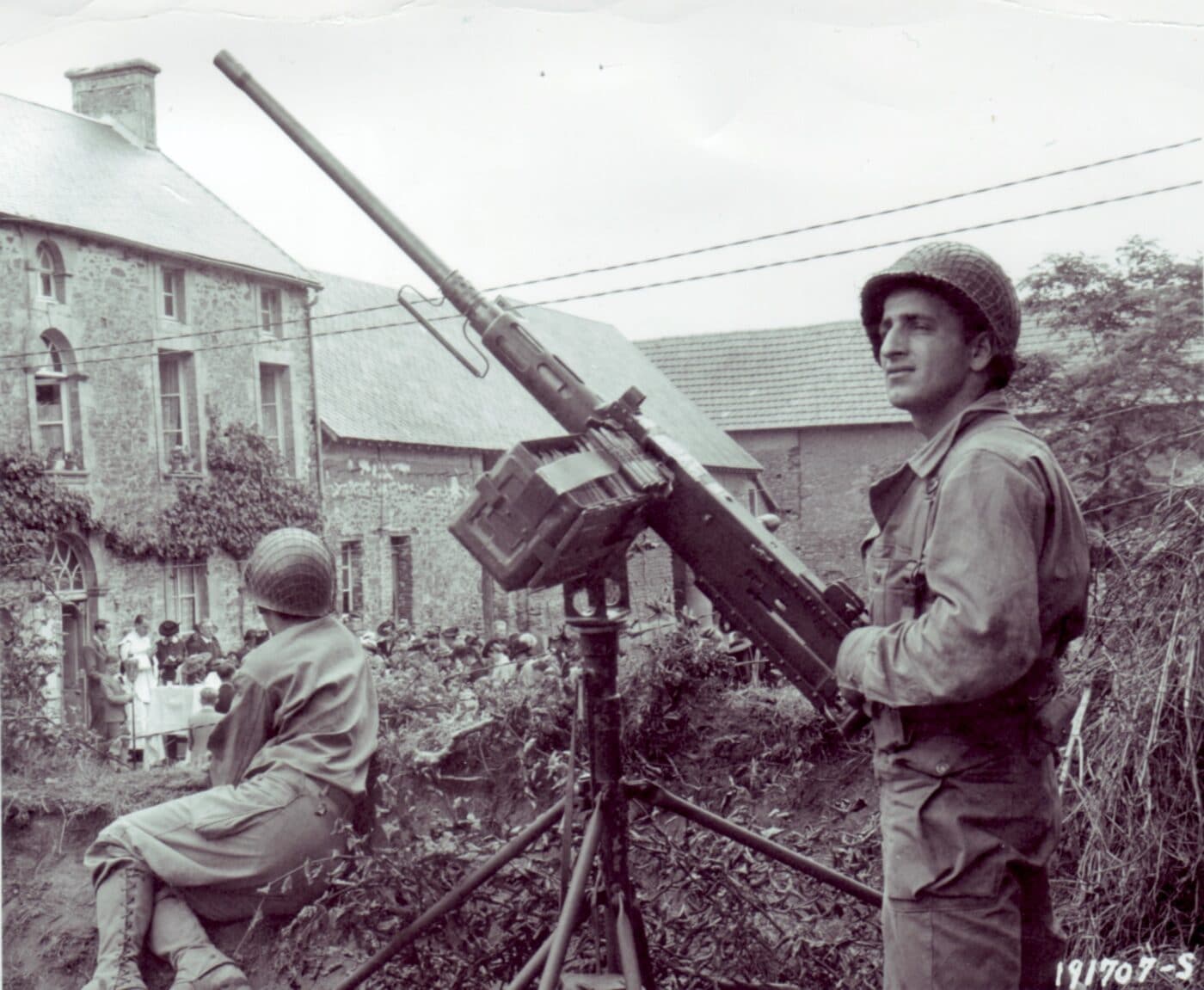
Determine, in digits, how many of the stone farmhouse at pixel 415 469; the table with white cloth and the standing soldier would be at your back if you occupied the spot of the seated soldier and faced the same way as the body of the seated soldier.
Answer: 1

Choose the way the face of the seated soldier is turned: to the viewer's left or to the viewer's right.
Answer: to the viewer's left

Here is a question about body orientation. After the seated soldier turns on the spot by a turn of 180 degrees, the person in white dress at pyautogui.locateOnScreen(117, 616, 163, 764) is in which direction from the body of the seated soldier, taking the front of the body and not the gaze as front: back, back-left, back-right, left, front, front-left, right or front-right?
back-left

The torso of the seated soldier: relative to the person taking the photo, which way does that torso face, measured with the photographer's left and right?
facing away from the viewer and to the left of the viewer

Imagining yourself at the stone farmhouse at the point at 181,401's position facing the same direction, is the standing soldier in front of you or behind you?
in front

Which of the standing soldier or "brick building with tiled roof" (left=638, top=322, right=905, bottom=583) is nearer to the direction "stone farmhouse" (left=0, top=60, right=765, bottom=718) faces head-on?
the standing soldier

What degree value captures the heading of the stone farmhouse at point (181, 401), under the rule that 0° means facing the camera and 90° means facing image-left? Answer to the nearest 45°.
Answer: approximately 315°

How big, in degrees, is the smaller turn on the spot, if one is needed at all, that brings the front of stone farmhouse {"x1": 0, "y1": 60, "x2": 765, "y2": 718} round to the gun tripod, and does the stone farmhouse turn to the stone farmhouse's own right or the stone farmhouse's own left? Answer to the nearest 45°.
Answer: approximately 45° to the stone farmhouse's own right

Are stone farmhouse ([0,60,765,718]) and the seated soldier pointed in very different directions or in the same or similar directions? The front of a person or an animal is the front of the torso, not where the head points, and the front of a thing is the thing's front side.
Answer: very different directions

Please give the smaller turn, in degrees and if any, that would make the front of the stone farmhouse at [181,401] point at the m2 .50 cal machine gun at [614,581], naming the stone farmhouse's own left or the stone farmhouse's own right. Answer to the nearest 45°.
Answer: approximately 45° to the stone farmhouse's own right
